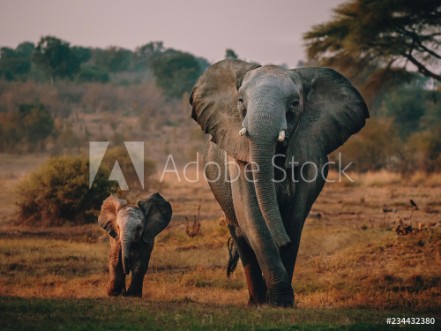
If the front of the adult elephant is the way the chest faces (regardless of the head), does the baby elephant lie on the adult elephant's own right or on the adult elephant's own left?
on the adult elephant's own right

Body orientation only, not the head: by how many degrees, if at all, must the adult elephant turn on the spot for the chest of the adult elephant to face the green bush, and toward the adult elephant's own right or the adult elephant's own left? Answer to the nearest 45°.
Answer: approximately 135° to the adult elephant's own right

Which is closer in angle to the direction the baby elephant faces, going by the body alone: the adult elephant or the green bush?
the adult elephant

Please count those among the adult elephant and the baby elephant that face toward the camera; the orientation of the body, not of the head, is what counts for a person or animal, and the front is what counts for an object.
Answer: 2

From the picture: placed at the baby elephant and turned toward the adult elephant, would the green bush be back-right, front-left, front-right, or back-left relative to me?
back-left

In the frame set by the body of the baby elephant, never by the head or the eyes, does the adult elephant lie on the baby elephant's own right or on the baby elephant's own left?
on the baby elephant's own left

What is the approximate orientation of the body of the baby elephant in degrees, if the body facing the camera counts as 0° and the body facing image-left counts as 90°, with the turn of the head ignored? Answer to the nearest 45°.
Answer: approximately 0°

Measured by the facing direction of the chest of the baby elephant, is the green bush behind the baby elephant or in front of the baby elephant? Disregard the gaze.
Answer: behind
